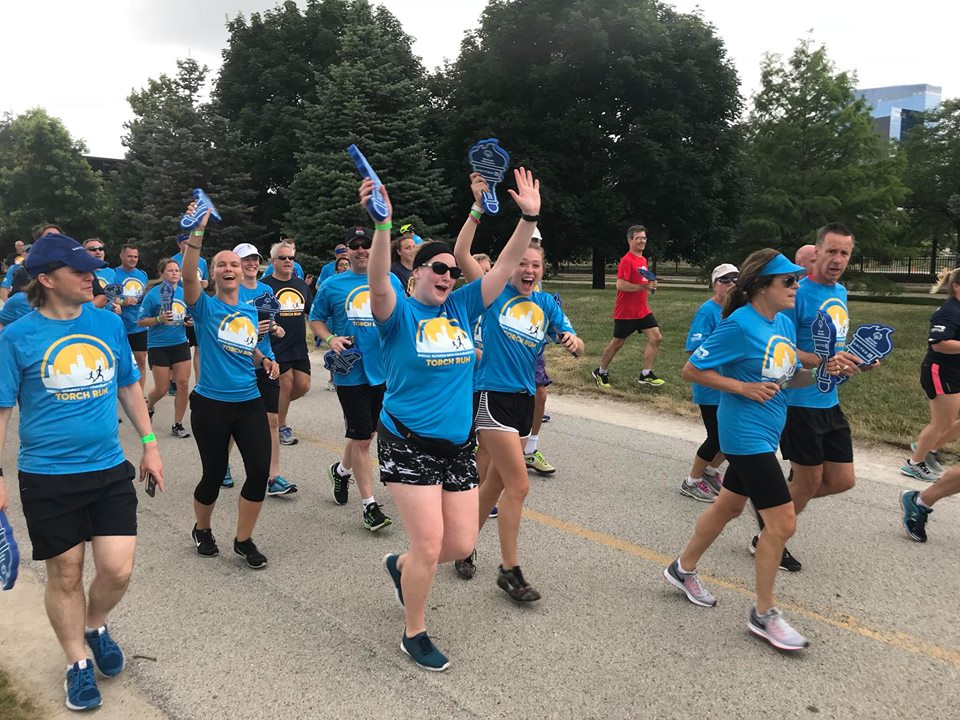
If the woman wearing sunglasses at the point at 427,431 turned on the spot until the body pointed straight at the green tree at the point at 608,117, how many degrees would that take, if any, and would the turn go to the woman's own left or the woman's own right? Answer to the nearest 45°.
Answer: approximately 135° to the woman's own left

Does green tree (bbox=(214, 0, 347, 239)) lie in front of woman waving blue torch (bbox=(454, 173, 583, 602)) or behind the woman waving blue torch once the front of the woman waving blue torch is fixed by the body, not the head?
behind

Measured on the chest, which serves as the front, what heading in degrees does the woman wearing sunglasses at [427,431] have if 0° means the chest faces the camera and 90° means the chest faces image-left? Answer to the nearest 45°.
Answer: approximately 315°

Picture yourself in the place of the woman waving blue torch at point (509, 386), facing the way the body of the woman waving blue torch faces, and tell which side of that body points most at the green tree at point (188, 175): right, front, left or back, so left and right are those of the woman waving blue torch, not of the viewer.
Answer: back

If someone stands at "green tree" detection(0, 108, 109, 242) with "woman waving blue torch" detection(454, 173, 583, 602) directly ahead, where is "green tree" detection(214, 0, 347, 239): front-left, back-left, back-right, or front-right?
front-left

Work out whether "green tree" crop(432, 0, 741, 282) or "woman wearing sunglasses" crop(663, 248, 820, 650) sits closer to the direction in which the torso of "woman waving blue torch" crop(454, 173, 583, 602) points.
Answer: the woman wearing sunglasses

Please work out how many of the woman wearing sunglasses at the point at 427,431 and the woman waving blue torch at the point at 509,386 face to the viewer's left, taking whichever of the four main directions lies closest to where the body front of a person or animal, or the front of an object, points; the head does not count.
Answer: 0

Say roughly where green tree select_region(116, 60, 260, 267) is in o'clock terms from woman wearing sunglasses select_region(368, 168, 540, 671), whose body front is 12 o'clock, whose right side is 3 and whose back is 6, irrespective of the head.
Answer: The green tree is roughly at 7 o'clock from the woman wearing sunglasses.

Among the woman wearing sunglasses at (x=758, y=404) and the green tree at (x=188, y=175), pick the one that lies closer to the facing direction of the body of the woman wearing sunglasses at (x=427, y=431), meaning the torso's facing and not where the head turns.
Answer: the woman wearing sunglasses

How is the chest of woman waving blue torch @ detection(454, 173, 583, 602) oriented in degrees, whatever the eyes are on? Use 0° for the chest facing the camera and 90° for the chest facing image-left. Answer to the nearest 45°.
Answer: approximately 315°

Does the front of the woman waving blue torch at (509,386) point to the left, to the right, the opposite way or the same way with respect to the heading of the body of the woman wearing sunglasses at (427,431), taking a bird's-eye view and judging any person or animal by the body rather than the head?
the same way

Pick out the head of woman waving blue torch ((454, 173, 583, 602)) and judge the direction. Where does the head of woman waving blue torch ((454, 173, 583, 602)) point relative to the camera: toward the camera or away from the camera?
toward the camera
